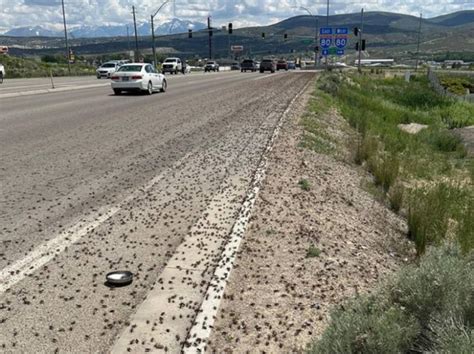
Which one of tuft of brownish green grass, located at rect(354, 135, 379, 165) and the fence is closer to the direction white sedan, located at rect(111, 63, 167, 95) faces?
the fence

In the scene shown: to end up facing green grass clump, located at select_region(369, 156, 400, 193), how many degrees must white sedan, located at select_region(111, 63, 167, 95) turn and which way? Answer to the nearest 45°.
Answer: approximately 135° to its right

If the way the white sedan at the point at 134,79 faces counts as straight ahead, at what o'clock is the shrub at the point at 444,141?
The shrub is roughly at 3 o'clock from the white sedan.

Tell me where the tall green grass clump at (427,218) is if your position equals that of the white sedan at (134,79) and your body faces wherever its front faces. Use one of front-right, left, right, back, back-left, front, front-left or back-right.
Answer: back-right

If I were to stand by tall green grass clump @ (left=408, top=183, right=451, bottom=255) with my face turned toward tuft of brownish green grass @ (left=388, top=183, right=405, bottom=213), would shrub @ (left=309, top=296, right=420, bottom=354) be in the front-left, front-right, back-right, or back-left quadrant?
back-left

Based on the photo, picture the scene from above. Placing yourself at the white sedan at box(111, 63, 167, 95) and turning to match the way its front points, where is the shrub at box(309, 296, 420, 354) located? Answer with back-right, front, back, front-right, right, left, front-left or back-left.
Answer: back-right

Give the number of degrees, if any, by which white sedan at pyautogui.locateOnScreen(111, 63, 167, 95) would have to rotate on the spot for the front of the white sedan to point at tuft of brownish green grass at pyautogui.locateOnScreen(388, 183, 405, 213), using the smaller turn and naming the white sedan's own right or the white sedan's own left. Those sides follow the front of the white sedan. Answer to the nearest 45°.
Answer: approximately 135° to the white sedan's own right

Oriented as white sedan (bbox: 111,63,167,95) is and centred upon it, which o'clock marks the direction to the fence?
The fence is roughly at 1 o'clock from the white sedan.

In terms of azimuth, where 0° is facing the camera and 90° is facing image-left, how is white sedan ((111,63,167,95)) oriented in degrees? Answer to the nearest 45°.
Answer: approximately 225°

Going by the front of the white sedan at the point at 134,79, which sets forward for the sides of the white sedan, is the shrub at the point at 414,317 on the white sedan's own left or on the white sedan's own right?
on the white sedan's own right
